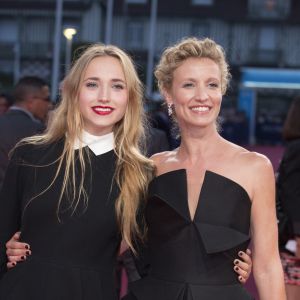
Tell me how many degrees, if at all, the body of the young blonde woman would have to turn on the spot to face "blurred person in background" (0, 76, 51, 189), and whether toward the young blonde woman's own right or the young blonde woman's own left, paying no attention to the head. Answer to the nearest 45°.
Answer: approximately 180°

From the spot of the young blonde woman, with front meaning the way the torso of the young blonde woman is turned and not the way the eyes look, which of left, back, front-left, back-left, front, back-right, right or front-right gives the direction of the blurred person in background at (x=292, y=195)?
back-left

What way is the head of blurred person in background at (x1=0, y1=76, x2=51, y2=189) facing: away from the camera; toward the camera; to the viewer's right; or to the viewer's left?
to the viewer's right

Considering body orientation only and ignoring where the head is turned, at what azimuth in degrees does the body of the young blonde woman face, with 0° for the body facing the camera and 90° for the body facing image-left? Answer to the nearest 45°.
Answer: approximately 0°

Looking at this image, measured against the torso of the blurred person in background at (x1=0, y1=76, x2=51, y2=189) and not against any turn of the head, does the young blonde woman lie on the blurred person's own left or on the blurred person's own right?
on the blurred person's own right

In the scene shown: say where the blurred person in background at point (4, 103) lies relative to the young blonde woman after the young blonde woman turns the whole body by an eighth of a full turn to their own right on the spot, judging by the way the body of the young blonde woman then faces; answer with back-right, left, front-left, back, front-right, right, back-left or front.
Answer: back-right
